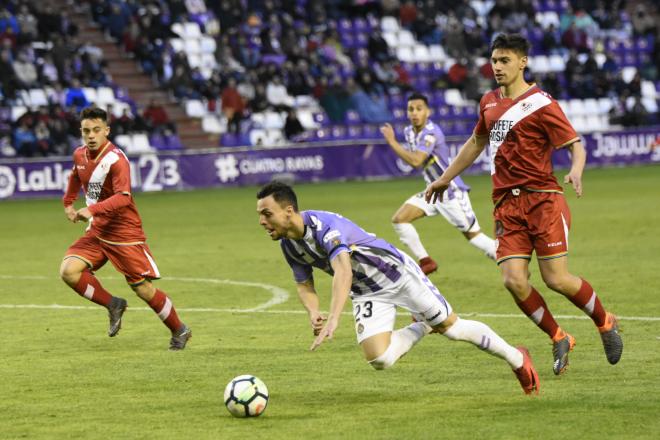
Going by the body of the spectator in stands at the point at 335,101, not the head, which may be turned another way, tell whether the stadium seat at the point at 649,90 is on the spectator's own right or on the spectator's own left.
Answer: on the spectator's own left

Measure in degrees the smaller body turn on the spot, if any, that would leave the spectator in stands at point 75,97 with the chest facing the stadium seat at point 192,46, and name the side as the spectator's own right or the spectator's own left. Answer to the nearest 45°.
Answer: approximately 135° to the spectator's own left

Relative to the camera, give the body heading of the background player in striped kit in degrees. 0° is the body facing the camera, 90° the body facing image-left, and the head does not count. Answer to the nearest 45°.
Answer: approximately 45°

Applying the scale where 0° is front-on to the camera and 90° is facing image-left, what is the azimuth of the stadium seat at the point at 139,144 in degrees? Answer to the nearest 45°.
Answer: approximately 0°

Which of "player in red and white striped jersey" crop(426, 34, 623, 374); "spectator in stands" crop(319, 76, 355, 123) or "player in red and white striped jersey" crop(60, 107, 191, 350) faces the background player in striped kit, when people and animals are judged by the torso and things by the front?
the spectator in stands
